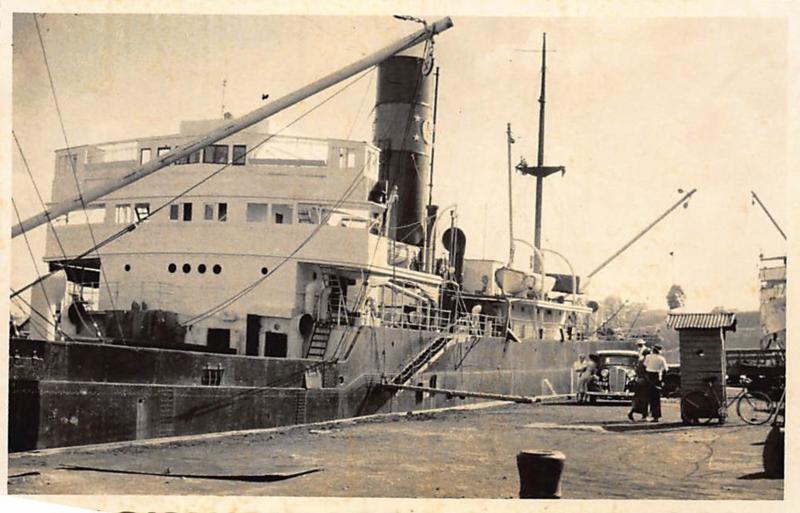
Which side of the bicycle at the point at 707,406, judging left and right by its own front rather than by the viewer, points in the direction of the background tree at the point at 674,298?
left

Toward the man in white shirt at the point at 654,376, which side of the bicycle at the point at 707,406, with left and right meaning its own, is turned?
back

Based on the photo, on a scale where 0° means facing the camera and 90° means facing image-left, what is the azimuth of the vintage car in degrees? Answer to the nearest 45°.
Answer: approximately 0°

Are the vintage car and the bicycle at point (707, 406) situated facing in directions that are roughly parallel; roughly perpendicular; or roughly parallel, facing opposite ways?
roughly perpendicular

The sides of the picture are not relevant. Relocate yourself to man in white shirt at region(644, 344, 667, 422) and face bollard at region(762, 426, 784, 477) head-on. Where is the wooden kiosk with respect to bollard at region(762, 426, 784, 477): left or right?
left

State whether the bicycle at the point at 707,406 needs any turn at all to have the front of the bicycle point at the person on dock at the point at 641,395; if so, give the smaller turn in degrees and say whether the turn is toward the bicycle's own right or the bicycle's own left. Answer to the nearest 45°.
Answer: approximately 180°

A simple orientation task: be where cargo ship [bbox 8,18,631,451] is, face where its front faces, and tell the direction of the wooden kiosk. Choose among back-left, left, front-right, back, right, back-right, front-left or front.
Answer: back-left

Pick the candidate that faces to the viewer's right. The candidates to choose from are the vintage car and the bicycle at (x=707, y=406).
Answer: the bicycle

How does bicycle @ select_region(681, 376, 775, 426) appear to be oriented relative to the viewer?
to the viewer's right

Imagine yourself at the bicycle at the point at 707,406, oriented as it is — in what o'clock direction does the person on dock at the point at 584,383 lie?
The person on dock is roughly at 8 o'clock from the bicycle.

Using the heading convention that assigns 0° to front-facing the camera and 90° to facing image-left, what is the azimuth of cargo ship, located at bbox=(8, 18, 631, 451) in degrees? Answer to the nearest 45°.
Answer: approximately 45°

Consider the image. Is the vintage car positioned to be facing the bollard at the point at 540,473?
yes
